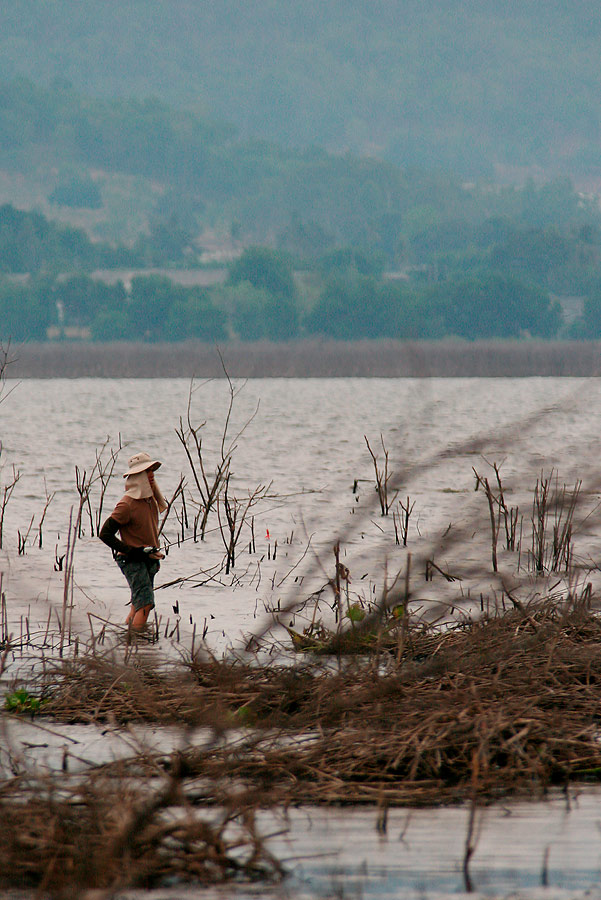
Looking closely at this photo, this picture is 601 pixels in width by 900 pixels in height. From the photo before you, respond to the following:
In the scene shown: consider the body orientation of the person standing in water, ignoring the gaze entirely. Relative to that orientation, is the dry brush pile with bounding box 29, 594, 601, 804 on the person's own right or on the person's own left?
on the person's own right

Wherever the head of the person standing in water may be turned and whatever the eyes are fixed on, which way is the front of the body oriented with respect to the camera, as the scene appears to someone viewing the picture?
to the viewer's right

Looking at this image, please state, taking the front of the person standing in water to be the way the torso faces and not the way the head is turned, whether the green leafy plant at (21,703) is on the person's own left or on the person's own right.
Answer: on the person's own right

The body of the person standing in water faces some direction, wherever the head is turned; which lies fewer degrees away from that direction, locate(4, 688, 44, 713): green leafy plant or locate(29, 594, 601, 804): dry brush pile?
the dry brush pile
